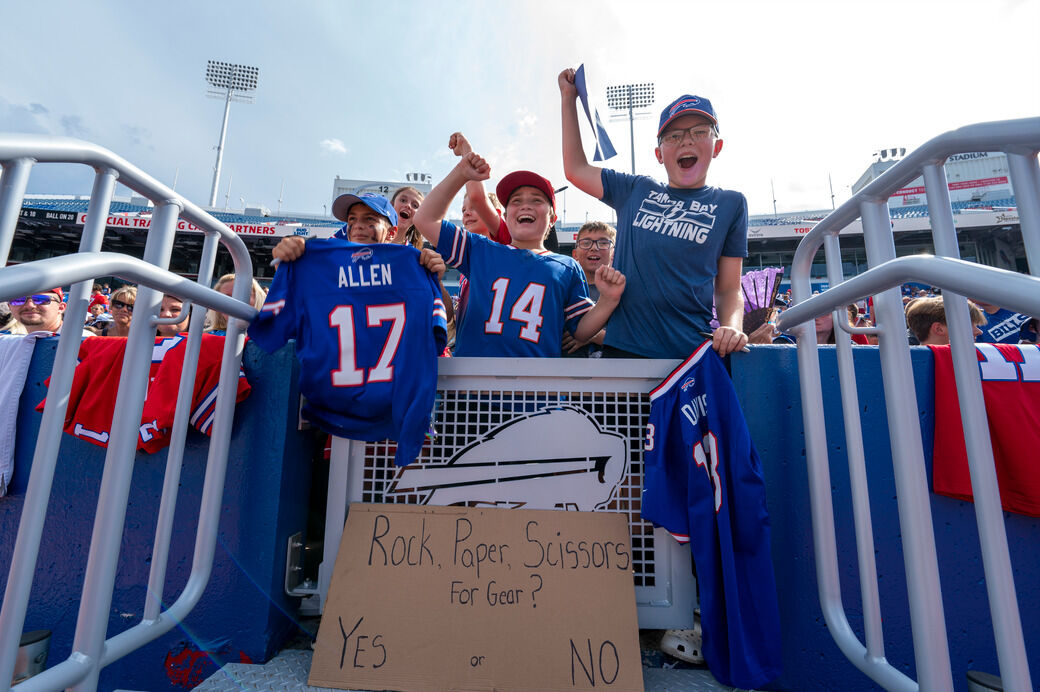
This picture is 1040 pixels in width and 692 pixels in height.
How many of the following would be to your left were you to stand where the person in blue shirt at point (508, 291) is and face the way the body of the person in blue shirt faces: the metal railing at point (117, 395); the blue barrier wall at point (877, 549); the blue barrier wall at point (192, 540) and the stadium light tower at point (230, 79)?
1

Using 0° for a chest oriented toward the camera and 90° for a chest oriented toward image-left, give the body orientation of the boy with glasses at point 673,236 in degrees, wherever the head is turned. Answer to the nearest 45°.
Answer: approximately 0°

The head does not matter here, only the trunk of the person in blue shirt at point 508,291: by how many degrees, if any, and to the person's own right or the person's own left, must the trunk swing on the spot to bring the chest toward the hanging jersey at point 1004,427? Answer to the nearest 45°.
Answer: approximately 90° to the person's own left

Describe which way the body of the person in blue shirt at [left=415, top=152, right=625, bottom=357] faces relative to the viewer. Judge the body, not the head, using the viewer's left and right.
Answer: facing the viewer

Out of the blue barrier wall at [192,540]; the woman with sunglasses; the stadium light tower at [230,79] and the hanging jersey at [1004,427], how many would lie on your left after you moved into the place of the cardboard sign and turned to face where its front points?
1

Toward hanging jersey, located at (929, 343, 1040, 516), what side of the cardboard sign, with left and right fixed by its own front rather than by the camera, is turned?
left

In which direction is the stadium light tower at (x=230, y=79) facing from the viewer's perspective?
toward the camera

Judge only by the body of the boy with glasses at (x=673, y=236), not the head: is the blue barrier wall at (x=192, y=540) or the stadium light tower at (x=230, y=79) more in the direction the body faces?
the blue barrier wall

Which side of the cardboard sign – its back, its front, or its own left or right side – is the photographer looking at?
front

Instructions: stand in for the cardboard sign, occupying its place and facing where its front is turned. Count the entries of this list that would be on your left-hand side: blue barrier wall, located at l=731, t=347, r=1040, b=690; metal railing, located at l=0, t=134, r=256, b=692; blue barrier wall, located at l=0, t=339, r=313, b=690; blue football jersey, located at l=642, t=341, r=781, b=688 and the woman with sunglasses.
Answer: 2

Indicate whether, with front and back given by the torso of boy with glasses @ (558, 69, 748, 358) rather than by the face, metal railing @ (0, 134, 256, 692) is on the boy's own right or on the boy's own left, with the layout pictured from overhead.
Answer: on the boy's own right

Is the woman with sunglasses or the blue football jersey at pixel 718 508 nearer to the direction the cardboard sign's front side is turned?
the blue football jersey

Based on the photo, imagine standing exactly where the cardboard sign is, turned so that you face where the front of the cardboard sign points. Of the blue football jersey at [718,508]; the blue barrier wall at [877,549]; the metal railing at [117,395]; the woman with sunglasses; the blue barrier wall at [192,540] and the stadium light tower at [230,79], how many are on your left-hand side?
2
